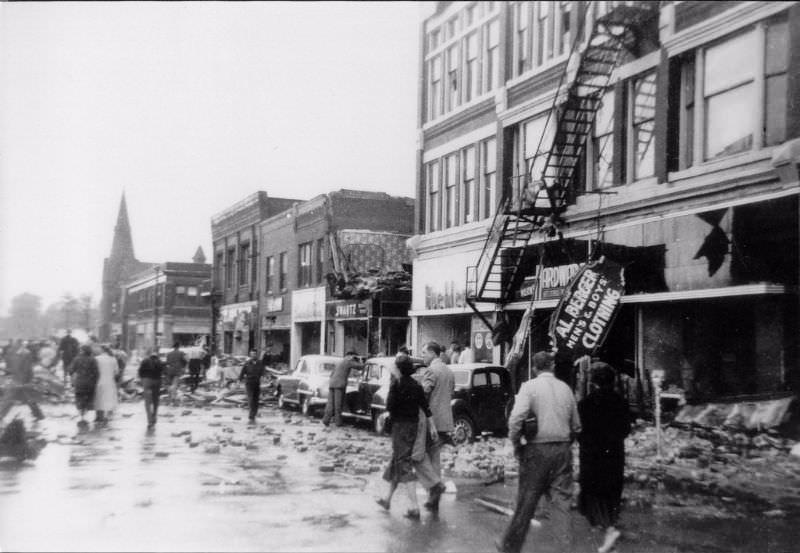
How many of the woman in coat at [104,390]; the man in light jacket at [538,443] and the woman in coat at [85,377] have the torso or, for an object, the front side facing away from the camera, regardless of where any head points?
3

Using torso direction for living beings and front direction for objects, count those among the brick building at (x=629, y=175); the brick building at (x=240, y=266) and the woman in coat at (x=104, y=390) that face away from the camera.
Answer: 1

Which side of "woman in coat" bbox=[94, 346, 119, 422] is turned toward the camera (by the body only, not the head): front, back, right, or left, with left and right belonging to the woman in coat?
back

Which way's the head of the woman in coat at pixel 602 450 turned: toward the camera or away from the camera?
away from the camera

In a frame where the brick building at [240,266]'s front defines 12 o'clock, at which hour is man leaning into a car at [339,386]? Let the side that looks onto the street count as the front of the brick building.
The man leaning into a car is roughly at 10 o'clock from the brick building.

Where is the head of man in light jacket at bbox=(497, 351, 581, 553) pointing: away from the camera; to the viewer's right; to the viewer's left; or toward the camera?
away from the camera
